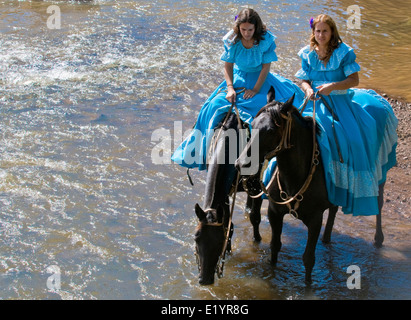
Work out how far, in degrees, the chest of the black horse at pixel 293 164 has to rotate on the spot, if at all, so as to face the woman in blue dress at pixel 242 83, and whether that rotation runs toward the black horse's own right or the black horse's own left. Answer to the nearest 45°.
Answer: approximately 90° to the black horse's own right

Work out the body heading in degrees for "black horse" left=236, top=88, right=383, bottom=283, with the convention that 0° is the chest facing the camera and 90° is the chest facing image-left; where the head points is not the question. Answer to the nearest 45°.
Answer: approximately 45°

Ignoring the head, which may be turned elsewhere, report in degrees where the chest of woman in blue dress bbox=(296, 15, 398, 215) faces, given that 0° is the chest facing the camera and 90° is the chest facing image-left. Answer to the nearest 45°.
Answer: approximately 45°
